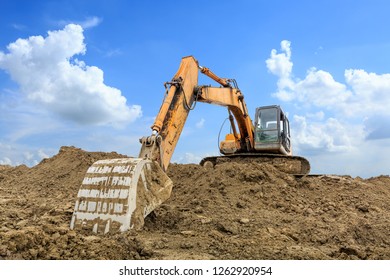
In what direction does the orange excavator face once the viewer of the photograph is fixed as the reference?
facing the viewer and to the left of the viewer
